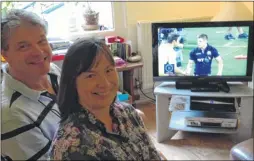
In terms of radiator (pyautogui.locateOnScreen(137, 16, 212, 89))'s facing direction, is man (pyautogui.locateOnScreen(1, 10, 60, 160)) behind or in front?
in front

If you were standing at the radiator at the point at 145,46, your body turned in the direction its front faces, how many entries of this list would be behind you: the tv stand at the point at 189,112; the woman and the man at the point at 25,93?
0

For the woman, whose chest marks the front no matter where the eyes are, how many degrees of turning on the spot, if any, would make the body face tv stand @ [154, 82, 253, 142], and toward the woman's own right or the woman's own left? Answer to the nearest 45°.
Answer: approximately 90° to the woman's own left

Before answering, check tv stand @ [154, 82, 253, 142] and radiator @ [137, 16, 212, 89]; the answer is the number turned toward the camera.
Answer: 2

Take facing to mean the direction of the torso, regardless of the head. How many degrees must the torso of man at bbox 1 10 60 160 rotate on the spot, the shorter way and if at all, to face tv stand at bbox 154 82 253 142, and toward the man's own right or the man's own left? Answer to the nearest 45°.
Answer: approximately 90° to the man's own left

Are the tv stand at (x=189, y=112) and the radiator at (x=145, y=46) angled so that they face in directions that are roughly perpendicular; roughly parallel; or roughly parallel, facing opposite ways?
roughly parallel

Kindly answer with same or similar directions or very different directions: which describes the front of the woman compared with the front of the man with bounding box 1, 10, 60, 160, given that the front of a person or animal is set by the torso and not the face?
same or similar directions

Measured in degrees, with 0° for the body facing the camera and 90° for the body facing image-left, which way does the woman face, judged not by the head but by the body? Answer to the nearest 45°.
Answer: approximately 315°

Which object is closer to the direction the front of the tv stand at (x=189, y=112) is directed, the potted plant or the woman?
the woman

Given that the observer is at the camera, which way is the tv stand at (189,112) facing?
facing the viewer

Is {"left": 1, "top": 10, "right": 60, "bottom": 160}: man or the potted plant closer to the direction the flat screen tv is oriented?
the man

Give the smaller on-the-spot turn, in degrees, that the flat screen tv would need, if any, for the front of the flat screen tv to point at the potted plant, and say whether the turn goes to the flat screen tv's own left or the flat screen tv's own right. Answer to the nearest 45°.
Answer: approximately 90° to the flat screen tv's own right

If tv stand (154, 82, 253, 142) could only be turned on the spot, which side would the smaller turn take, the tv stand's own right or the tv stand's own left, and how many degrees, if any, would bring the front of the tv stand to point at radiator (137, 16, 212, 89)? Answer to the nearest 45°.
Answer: approximately 135° to the tv stand's own right

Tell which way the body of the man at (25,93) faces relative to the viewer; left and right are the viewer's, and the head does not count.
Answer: facing the viewer and to the right of the viewer

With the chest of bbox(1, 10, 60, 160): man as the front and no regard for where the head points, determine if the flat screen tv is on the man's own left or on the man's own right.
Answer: on the man's own left

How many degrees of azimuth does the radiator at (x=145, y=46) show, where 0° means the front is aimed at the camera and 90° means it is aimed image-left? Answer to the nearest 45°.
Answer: approximately 0°
